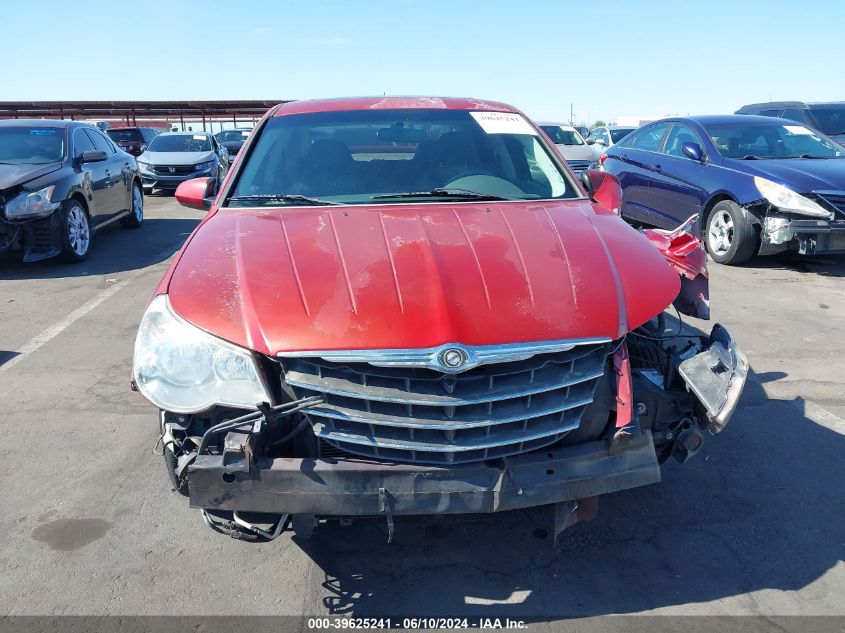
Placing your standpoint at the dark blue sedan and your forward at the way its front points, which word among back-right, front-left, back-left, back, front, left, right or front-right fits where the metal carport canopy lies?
back

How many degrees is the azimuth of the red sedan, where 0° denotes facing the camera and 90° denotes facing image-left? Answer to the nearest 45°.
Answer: approximately 0°

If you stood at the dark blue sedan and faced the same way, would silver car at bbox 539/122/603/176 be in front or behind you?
behind

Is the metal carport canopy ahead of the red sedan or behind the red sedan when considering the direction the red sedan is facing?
behind

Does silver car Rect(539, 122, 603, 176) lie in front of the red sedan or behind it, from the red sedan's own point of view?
behind

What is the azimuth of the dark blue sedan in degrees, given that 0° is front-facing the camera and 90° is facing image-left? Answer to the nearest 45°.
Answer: approximately 315°

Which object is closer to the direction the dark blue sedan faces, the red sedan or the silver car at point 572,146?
the red sedan
